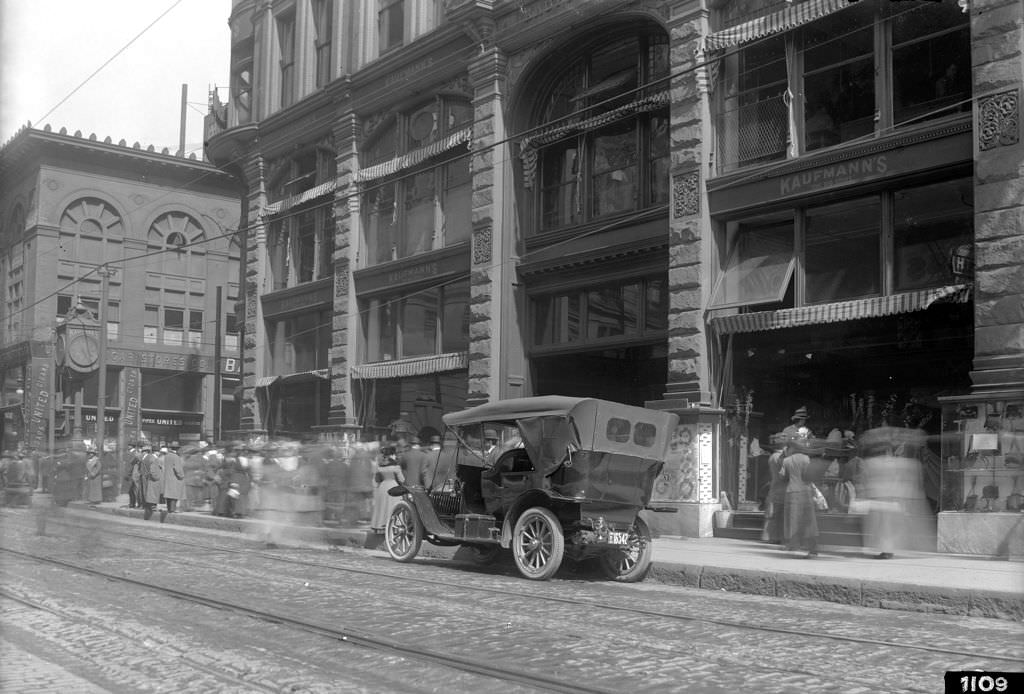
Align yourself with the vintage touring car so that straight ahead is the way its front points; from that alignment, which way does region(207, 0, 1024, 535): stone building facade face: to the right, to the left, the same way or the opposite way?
to the left

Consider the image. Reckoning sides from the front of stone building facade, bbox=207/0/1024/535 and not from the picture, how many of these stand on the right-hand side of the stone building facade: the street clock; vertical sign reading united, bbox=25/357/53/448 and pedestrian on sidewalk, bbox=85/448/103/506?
3

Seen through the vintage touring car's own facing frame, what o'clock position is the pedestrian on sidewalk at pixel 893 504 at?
The pedestrian on sidewalk is roughly at 4 o'clock from the vintage touring car.

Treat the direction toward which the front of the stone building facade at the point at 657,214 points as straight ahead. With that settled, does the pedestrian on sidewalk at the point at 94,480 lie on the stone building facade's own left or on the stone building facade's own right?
on the stone building facade's own right

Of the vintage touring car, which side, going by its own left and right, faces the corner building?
front

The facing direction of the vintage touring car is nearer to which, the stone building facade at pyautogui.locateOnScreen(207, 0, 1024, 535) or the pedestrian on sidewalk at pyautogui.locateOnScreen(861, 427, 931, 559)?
the stone building facade

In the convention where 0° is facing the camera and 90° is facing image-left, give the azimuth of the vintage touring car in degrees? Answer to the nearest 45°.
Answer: approximately 135°

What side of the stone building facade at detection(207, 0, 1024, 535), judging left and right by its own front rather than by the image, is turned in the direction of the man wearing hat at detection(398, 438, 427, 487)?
front

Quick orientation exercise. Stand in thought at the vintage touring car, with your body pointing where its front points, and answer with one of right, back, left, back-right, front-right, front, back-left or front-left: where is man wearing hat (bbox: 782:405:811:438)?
right

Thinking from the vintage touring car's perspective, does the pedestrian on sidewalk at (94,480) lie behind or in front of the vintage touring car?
in front

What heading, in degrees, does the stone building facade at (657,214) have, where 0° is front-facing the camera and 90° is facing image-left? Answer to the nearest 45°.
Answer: approximately 45°

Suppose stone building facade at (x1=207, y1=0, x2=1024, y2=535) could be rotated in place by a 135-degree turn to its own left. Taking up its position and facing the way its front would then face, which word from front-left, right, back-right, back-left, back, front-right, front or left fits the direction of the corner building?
back-left

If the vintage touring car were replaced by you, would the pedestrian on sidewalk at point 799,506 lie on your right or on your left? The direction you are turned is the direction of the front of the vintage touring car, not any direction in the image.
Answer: on your right

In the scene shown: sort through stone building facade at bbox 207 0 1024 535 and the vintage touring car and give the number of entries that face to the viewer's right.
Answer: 0

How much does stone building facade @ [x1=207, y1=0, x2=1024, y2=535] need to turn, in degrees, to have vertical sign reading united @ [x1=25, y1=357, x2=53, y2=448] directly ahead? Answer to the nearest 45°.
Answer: approximately 90° to its right

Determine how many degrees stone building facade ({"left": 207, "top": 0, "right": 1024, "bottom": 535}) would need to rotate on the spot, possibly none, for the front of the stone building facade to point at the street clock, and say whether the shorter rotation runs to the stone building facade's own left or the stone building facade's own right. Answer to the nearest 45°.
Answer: approximately 90° to the stone building facade's own right
